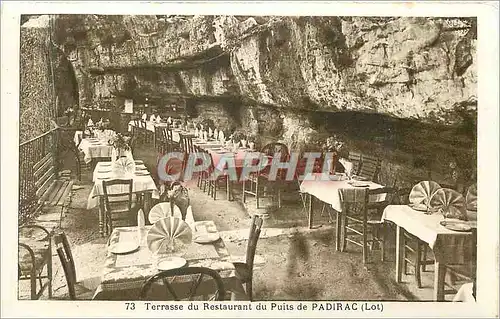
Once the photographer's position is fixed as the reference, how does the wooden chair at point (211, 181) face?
facing away from the viewer and to the right of the viewer
